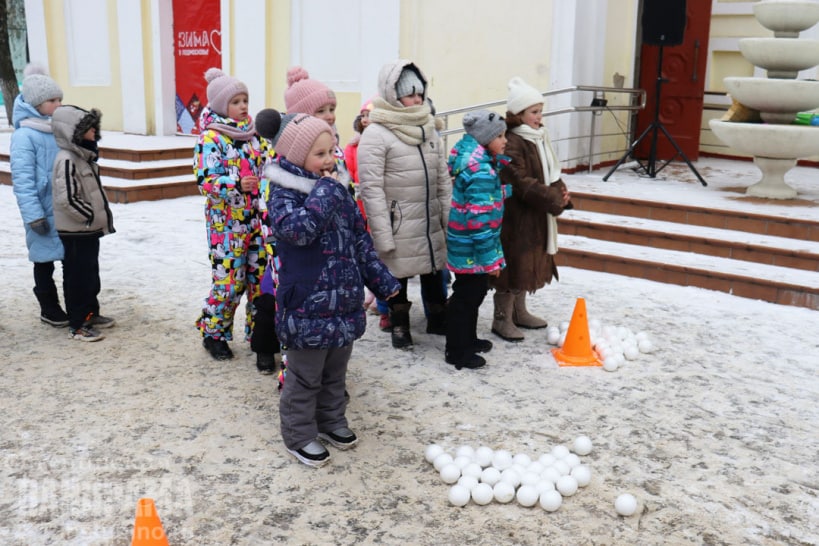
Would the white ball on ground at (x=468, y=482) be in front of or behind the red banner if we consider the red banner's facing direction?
in front

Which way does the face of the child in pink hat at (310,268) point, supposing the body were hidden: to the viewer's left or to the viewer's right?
to the viewer's right

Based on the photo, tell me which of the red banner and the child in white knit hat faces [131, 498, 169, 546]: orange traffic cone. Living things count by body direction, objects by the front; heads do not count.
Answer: the red banner

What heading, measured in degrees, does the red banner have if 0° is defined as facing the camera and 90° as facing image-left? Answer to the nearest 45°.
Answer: approximately 0°

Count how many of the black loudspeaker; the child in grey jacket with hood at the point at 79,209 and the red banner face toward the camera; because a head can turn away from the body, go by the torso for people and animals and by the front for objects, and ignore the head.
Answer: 2

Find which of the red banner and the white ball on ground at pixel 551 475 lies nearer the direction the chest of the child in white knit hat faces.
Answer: the white ball on ground

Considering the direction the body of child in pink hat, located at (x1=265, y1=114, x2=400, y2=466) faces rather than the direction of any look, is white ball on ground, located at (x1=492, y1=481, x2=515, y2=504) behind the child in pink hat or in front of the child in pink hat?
in front

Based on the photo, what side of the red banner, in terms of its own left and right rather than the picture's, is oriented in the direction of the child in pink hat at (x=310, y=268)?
front
